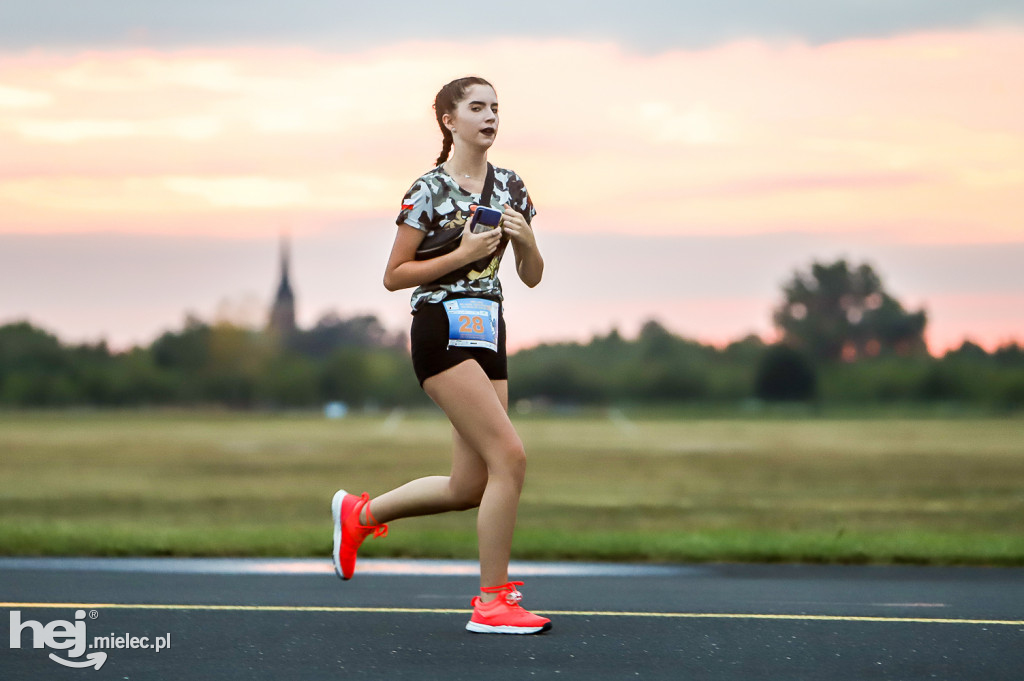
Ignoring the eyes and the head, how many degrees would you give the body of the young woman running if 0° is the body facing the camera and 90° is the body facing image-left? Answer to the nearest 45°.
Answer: approximately 315°

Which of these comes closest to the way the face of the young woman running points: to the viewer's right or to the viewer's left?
to the viewer's right
